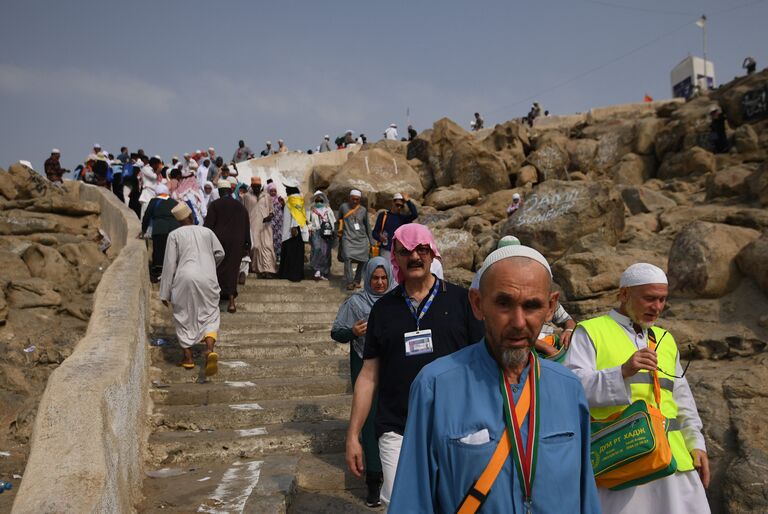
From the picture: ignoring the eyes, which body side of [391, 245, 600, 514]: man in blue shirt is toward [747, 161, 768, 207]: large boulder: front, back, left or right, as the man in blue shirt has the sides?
back

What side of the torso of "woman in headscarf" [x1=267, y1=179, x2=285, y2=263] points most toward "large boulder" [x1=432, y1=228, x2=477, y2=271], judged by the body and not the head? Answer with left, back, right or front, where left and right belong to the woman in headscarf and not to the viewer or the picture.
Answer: left

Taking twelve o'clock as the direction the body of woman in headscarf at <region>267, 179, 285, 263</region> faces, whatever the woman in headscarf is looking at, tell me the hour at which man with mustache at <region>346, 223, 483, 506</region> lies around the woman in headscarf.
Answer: The man with mustache is roughly at 12 o'clock from the woman in headscarf.

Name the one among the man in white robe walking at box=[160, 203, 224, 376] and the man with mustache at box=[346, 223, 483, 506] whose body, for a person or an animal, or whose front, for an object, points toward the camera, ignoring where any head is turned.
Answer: the man with mustache

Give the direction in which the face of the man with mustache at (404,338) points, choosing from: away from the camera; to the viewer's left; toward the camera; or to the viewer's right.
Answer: toward the camera

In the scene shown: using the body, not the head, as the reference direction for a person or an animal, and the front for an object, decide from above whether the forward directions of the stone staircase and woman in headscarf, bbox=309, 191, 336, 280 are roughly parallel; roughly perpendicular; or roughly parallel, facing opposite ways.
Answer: roughly parallel

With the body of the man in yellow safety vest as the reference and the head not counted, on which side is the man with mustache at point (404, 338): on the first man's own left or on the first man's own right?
on the first man's own right

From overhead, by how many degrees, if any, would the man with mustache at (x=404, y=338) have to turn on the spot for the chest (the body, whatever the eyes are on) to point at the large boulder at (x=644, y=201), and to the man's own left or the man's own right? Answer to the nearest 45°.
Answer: approximately 135° to the man's own left

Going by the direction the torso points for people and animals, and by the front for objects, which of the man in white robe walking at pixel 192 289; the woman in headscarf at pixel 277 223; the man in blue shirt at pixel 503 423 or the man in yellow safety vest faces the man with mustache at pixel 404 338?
the woman in headscarf

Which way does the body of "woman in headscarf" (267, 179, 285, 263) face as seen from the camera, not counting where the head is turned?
toward the camera

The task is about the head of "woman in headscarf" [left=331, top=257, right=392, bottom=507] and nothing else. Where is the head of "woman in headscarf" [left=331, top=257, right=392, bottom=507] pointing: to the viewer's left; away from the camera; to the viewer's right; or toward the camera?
toward the camera

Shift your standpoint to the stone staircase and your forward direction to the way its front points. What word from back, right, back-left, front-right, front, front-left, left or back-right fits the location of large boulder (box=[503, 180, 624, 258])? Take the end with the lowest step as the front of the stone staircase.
back-left

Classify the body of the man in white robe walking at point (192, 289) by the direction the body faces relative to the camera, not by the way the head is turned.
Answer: away from the camera

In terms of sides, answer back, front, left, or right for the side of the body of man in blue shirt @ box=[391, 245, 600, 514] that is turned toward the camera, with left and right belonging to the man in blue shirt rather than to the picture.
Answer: front

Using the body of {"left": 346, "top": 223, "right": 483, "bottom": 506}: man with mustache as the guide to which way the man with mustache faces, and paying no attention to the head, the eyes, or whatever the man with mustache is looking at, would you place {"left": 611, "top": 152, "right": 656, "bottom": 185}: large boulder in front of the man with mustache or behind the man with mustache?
behind

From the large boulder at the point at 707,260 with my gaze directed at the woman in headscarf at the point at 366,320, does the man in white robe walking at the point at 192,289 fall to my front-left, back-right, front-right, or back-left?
front-right

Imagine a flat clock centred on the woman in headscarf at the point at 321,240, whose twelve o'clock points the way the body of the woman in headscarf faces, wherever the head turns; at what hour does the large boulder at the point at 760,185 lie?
The large boulder is roughly at 9 o'clock from the woman in headscarf.

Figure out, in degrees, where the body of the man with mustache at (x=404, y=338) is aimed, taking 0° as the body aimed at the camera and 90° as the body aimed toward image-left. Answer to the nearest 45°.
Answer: approximately 0°

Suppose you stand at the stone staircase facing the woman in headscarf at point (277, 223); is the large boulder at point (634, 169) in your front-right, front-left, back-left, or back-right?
front-right
